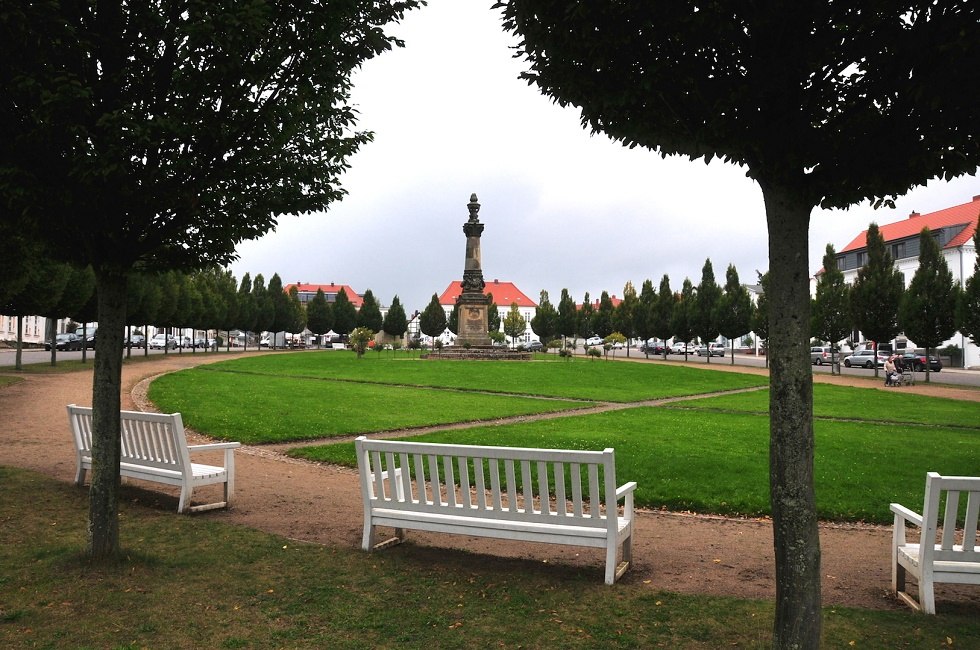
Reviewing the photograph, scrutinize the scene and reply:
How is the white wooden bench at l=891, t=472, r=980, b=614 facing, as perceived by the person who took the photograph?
facing away from the viewer and to the left of the viewer

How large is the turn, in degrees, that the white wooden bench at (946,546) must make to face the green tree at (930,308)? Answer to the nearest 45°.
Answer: approximately 45° to its right

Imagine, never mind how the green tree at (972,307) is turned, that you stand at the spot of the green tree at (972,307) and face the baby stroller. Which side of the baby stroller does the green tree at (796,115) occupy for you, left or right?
left
